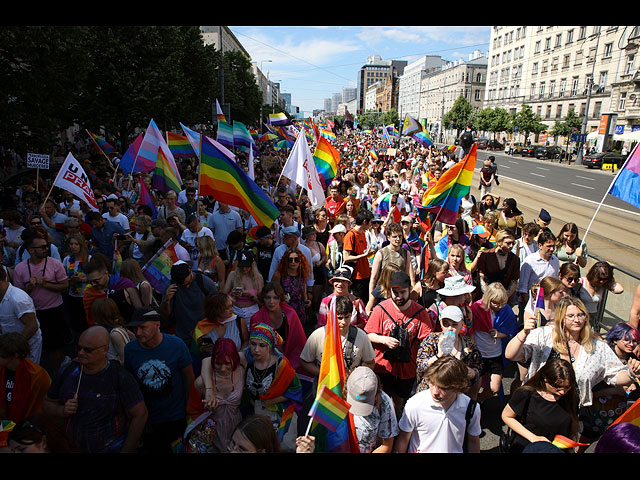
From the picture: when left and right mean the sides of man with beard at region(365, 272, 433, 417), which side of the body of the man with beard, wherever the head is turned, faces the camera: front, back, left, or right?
front

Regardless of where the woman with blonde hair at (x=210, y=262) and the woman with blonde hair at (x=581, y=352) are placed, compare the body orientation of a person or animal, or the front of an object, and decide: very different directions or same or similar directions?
same or similar directions

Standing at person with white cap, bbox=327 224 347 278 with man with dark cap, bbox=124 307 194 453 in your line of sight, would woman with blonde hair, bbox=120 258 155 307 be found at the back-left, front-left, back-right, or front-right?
front-right

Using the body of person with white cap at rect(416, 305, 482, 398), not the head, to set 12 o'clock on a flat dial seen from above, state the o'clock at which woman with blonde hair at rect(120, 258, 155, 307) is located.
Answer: The woman with blonde hair is roughly at 3 o'clock from the person with white cap.

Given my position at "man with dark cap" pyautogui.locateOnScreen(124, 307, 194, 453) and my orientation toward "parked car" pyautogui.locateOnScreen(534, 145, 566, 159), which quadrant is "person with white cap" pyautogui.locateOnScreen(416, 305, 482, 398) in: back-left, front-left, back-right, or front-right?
front-right

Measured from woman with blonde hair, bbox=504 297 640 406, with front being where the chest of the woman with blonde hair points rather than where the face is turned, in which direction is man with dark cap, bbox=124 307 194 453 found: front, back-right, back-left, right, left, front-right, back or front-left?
front-right

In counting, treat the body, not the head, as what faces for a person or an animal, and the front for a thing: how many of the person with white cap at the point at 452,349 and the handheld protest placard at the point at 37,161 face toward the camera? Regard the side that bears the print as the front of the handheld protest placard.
2

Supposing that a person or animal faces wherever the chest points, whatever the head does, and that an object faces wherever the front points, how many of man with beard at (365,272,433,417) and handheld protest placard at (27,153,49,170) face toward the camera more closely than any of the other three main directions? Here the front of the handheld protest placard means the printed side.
2

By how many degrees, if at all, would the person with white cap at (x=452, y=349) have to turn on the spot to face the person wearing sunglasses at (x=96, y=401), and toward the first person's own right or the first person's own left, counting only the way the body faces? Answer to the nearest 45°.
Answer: approximately 45° to the first person's own right

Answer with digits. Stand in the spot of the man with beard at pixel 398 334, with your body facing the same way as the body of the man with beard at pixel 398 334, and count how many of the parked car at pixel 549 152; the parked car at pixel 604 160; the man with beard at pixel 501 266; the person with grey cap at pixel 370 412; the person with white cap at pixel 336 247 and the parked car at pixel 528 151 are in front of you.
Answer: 1

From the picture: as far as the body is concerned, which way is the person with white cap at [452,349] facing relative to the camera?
toward the camera

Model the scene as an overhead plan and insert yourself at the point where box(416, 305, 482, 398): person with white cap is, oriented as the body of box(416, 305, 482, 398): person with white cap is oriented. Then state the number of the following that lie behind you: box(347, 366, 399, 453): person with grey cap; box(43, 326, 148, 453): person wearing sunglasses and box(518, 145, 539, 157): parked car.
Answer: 1

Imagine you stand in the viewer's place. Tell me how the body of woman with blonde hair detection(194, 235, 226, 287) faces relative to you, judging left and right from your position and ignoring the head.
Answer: facing the viewer and to the left of the viewer

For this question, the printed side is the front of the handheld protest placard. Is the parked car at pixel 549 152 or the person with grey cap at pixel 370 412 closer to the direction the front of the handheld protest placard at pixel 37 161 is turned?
the person with grey cap

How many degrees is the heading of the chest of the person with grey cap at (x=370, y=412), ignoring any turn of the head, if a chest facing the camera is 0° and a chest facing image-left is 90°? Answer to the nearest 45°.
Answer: approximately 45°

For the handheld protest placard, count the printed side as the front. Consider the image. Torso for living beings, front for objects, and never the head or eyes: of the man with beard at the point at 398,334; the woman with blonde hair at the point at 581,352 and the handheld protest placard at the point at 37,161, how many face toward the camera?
3

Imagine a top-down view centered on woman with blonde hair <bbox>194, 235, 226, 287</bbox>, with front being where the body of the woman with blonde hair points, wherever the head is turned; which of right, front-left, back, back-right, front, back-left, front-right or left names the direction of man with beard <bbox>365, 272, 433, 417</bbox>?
left

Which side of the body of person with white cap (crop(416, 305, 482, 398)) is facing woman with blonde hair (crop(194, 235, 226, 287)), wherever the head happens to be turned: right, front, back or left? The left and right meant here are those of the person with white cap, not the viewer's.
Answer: right
